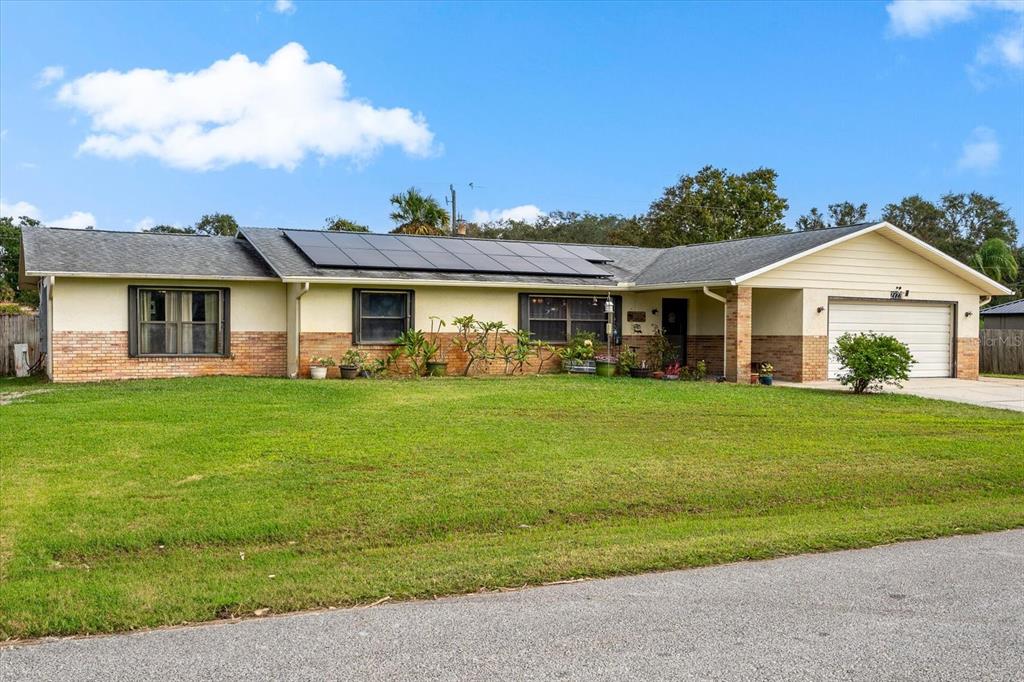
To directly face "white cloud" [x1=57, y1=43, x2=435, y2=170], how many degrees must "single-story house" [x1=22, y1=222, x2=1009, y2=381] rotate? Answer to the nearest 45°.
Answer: approximately 135° to its right

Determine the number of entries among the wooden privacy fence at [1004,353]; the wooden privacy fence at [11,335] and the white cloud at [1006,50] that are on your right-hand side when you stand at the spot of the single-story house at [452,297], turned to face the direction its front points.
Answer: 1

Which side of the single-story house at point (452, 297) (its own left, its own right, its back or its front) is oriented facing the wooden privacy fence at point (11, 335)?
right

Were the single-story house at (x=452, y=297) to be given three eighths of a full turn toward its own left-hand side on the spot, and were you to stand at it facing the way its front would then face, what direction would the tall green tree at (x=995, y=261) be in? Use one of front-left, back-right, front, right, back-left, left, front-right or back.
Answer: front

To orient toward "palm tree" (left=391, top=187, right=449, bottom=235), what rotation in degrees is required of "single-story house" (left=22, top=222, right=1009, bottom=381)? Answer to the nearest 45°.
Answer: approximately 180°

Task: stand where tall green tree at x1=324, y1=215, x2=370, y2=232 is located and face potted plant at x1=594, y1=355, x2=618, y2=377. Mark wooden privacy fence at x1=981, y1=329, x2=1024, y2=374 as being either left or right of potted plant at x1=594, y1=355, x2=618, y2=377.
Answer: left

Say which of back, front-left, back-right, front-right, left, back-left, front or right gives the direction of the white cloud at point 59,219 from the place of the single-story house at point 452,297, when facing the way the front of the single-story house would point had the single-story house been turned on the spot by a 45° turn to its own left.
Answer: back

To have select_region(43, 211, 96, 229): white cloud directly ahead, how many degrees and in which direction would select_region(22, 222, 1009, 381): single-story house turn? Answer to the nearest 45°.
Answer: approximately 135° to its right

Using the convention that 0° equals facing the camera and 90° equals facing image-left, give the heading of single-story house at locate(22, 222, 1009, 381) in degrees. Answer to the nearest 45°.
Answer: approximately 0°

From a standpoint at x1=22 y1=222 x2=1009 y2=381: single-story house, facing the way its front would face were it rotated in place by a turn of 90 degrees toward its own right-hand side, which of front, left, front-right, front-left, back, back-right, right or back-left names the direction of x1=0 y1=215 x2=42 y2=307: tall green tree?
front-right

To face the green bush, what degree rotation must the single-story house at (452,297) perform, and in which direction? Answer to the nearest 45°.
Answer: approximately 90° to its left
